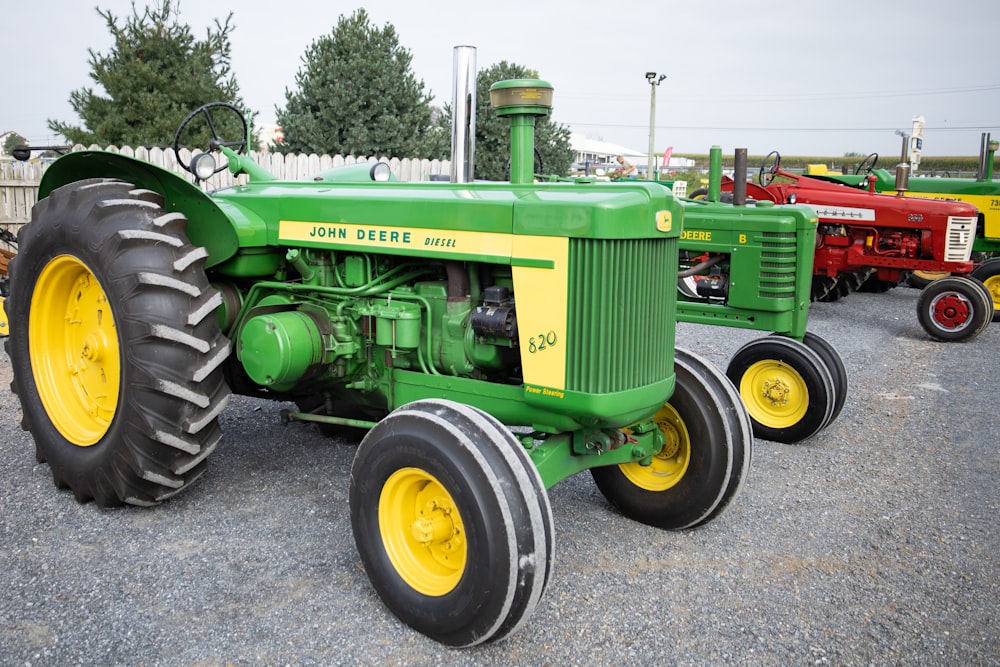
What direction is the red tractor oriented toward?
to the viewer's right

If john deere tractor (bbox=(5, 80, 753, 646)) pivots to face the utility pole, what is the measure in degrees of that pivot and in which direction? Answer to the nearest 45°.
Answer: approximately 135° to its left

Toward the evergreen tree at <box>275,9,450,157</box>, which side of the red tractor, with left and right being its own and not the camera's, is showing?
back

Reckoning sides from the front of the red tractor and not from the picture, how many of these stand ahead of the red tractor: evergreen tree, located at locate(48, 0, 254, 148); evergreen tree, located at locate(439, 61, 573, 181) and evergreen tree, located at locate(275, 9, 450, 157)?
0

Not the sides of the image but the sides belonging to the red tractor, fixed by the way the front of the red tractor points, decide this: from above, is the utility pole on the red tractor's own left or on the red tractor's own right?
on the red tractor's own left

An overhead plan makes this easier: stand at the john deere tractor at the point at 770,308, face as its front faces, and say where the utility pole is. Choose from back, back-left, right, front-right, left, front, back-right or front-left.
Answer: back-left

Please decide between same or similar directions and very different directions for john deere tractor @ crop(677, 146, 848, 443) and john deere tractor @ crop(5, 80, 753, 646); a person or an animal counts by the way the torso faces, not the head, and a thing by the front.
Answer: same or similar directions

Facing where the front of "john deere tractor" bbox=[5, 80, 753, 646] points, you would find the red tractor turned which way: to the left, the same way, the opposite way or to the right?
the same way

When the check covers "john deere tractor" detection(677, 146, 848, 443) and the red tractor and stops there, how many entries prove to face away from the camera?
0

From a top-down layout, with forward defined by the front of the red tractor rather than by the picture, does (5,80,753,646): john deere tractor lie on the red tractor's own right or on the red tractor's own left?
on the red tractor's own right

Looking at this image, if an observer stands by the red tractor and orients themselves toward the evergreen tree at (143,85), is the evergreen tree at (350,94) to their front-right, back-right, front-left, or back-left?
front-right

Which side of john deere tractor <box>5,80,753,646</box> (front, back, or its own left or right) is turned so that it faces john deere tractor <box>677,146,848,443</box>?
left

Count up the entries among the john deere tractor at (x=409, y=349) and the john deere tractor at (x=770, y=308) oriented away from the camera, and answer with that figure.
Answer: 0

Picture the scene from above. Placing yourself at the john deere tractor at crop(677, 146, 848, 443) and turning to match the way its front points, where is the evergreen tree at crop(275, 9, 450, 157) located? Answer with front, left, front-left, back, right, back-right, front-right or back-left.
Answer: back
